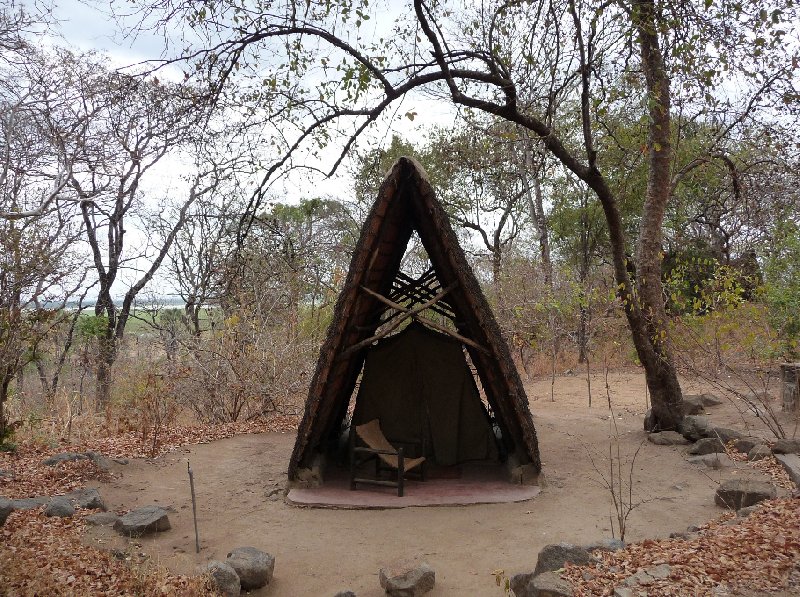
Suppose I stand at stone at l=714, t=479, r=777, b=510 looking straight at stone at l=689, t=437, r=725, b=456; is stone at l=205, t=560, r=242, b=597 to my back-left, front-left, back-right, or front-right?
back-left

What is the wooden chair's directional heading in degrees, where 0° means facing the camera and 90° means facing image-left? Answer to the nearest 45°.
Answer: approximately 315°

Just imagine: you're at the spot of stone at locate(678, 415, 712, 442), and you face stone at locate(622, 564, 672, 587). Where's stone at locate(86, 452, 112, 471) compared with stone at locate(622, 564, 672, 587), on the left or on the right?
right

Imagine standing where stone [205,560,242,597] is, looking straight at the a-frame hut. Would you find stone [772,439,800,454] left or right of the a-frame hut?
right

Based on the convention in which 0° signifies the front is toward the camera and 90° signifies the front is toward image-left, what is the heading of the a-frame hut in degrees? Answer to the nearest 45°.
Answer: approximately 0°

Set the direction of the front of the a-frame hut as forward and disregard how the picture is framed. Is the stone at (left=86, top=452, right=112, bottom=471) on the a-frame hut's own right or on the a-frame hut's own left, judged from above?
on the a-frame hut's own right

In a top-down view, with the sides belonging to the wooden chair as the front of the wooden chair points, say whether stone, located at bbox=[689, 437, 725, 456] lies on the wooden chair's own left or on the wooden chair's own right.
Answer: on the wooden chair's own left

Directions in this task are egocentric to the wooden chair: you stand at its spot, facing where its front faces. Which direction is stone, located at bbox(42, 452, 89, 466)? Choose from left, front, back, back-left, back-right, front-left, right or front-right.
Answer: back-right

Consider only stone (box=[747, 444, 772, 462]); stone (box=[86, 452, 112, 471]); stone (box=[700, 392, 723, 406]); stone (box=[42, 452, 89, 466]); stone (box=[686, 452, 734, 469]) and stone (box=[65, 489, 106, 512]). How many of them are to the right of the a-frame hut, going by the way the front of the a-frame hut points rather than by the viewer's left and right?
3

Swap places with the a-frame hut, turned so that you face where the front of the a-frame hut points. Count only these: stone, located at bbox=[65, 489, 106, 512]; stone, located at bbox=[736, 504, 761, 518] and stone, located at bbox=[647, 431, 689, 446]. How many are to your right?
1

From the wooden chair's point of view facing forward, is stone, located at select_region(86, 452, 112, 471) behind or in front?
behind
